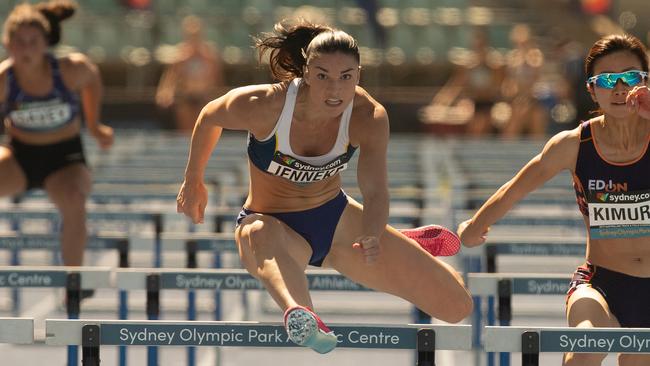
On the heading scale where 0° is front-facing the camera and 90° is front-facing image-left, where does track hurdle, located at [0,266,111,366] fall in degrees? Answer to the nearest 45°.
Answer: approximately 0°

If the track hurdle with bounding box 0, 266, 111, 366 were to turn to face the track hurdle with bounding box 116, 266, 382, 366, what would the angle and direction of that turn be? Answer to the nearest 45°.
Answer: approximately 90° to its left

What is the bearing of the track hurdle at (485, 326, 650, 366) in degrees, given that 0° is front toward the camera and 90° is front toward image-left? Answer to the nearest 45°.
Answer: approximately 0°

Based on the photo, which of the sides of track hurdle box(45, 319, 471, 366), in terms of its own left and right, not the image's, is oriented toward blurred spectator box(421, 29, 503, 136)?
back

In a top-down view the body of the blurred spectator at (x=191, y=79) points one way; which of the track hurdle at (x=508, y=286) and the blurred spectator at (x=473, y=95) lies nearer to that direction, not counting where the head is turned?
the track hurdle

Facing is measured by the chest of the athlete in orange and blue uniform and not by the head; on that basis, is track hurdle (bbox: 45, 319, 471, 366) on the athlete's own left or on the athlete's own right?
on the athlete's own right

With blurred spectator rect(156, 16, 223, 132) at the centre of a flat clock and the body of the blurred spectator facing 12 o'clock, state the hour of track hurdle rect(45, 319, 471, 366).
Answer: The track hurdle is roughly at 12 o'clock from the blurred spectator.

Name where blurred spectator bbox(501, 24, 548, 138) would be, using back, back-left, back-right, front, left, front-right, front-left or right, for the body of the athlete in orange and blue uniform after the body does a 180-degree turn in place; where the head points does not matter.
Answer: front
